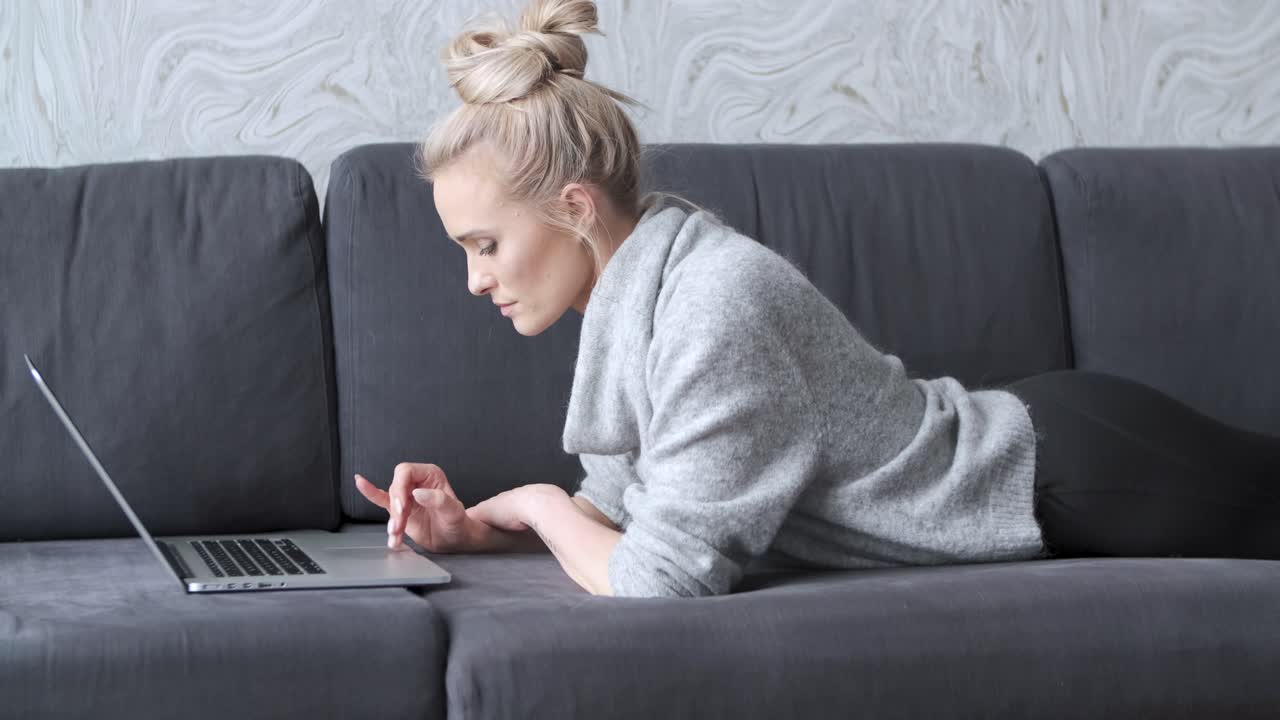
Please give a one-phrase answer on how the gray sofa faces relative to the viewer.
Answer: facing the viewer

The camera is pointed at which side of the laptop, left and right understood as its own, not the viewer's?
right
